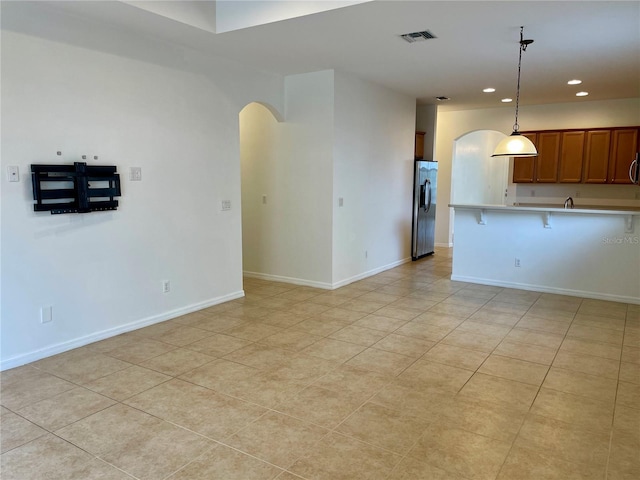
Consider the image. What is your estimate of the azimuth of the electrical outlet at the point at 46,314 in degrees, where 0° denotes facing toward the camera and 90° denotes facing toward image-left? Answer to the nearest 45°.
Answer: approximately 315°

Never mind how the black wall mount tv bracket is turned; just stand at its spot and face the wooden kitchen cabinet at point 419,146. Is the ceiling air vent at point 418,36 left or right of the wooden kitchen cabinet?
right

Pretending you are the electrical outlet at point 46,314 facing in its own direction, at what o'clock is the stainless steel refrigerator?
The stainless steel refrigerator is roughly at 10 o'clock from the electrical outlet.

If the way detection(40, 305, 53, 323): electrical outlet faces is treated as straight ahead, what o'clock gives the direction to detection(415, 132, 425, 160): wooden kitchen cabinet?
The wooden kitchen cabinet is roughly at 10 o'clock from the electrical outlet.

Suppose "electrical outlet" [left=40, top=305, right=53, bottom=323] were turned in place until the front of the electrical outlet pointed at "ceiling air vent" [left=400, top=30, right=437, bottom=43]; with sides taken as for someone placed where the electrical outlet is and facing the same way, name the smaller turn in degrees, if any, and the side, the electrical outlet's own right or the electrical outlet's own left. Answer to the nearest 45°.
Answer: approximately 45° to the electrical outlet's own left
